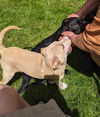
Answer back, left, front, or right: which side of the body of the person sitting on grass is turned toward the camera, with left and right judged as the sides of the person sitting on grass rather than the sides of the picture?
left

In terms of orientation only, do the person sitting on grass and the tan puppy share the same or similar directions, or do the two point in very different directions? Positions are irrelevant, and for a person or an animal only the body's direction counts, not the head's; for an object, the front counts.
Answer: very different directions

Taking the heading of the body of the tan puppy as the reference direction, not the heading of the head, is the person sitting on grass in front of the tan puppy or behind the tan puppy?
in front

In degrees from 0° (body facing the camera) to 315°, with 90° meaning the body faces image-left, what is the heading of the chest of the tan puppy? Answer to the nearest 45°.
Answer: approximately 270°

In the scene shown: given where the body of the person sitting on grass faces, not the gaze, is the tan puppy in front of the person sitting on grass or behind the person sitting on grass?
in front

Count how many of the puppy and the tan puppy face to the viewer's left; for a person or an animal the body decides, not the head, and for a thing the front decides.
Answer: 0

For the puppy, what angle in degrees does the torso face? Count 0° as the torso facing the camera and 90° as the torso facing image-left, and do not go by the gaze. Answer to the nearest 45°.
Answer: approximately 270°
